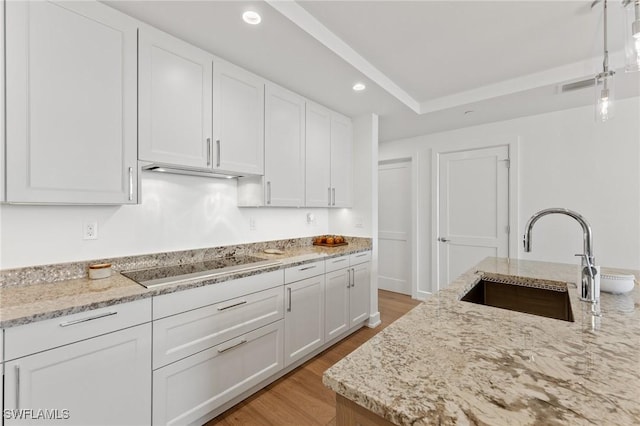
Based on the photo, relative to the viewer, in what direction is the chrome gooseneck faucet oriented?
to the viewer's left

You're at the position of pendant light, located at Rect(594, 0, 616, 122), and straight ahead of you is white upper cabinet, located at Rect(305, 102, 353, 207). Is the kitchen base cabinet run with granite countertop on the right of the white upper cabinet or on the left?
left

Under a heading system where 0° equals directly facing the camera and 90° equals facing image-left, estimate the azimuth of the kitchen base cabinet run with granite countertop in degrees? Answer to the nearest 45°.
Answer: approximately 315°

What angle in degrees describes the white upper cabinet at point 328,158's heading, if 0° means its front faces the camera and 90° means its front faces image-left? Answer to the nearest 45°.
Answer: approximately 315°

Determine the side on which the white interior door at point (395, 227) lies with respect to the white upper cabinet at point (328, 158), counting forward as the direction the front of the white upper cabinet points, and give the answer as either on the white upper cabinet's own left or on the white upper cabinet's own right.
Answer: on the white upper cabinet's own left

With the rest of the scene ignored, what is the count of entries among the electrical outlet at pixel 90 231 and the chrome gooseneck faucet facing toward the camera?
1

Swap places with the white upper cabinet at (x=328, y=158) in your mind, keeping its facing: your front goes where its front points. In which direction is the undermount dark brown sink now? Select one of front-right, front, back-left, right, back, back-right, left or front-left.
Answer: front

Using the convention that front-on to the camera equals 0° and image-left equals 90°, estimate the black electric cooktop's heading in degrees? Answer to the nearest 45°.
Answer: approximately 315°

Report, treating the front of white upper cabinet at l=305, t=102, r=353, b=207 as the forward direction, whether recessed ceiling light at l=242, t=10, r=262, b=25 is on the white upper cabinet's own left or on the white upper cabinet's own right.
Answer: on the white upper cabinet's own right

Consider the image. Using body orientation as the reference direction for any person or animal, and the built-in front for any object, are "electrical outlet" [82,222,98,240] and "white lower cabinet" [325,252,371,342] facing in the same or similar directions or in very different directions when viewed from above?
same or similar directions

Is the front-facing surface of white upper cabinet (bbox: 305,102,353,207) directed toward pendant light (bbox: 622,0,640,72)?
yes

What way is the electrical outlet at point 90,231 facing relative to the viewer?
toward the camera
